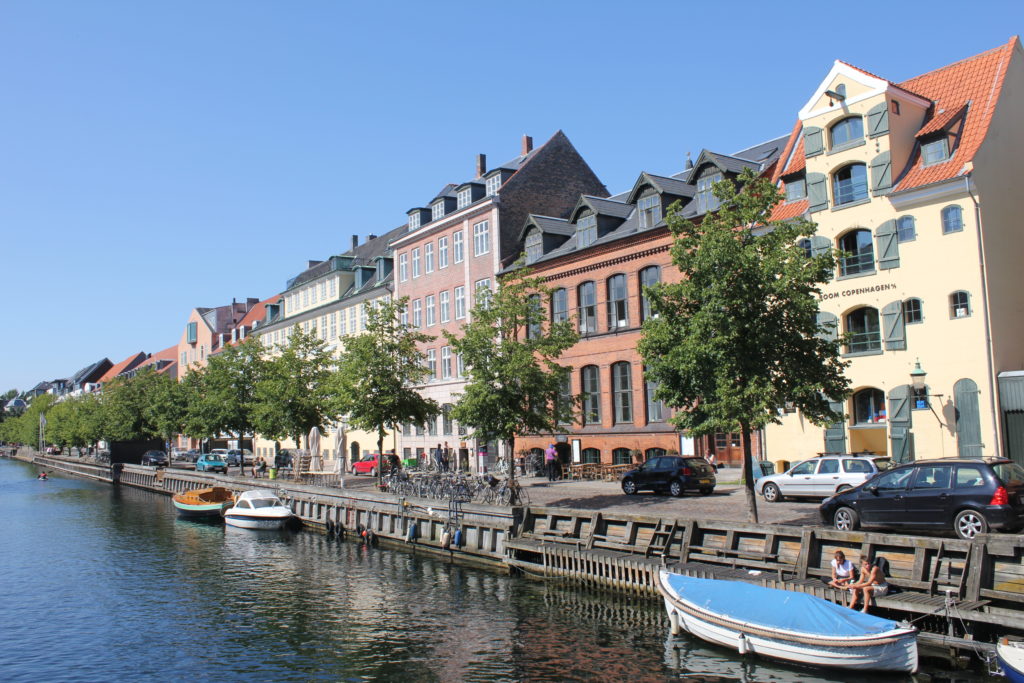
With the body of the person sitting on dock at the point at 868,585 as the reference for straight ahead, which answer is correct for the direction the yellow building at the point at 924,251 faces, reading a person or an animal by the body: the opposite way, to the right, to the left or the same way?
the same way

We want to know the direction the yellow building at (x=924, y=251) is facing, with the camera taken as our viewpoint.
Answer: facing the viewer and to the left of the viewer

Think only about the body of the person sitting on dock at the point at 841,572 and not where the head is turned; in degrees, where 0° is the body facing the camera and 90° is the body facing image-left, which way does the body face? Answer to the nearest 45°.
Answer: approximately 45°

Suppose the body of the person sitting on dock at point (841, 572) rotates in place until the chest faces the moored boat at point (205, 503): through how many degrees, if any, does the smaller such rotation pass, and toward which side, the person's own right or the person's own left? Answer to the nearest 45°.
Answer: approximately 90° to the person's own right

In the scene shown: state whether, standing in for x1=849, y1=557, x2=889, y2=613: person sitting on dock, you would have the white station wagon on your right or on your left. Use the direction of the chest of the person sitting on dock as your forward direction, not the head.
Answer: on your right

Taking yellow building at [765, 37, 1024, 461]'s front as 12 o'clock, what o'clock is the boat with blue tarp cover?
The boat with blue tarp cover is roughly at 11 o'clock from the yellow building.

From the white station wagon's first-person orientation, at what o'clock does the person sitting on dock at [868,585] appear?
The person sitting on dock is roughly at 9 o'clock from the white station wagon.

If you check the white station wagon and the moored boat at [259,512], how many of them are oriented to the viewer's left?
1

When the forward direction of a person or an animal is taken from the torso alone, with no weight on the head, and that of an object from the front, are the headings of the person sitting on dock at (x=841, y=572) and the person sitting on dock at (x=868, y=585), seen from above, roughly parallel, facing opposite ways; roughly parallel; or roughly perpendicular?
roughly parallel

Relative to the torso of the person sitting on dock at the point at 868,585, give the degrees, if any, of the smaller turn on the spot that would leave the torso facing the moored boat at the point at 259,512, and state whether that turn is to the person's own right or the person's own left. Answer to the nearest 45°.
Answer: approximately 90° to the person's own right

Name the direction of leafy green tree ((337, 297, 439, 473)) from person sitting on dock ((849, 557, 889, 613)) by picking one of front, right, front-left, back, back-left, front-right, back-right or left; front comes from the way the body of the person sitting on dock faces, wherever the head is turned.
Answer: right

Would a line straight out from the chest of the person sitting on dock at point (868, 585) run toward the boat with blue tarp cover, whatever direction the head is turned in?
yes

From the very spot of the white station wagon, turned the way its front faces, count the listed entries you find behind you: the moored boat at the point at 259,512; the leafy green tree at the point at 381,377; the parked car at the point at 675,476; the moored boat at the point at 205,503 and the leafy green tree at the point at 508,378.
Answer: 0

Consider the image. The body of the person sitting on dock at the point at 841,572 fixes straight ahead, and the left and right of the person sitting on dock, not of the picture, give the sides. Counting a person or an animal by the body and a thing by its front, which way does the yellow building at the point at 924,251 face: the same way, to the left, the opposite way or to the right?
the same way

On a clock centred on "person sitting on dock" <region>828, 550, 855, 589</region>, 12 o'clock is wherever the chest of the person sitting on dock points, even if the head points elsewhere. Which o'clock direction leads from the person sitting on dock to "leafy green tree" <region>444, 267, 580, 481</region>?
The leafy green tree is roughly at 3 o'clock from the person sitting on dock.

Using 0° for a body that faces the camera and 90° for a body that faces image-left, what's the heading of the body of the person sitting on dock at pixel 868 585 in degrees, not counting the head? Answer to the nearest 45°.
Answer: approximately 45°
